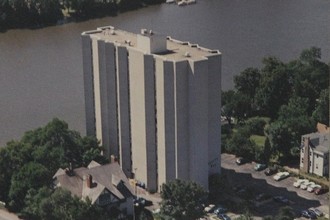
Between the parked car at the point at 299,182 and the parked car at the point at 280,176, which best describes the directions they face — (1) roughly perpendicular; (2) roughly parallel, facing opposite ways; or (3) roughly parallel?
roughly parallel

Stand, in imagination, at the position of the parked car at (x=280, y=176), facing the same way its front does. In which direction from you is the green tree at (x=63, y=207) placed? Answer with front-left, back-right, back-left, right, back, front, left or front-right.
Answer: front

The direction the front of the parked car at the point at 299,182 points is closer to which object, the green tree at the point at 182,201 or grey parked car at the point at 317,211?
the green tree

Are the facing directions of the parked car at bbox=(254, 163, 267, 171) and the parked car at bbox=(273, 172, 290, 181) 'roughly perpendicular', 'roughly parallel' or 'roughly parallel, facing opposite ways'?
roughly parallel

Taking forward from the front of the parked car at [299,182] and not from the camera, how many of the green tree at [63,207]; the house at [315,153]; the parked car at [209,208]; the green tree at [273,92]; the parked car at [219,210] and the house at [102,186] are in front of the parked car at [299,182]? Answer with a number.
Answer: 4

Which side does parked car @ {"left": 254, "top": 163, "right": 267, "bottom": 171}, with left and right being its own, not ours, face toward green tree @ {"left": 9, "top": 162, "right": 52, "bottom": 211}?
front
